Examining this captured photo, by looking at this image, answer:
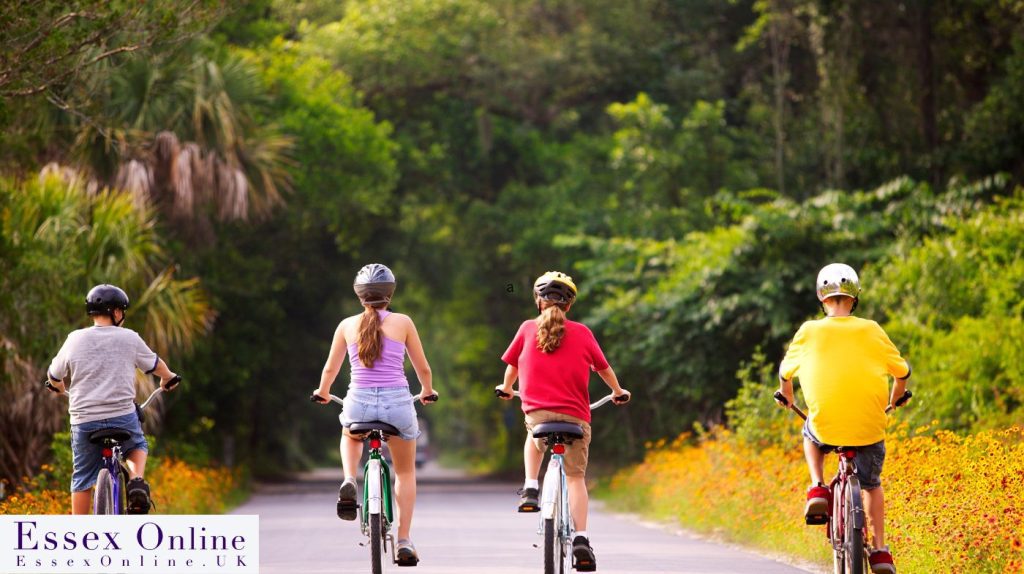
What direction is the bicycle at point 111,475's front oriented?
away from the camera

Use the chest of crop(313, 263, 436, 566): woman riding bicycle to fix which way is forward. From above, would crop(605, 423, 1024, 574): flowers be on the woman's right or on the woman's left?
on the woman's right

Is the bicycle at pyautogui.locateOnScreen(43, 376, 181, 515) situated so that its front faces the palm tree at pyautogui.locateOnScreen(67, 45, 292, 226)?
yes

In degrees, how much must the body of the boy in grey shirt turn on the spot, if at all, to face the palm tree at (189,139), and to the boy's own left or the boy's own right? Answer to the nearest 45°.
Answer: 0° — they already face it

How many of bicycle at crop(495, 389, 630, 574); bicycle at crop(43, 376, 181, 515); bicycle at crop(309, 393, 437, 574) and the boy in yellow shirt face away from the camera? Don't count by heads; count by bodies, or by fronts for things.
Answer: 4

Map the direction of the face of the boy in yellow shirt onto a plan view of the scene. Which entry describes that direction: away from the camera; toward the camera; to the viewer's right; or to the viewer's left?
away from the camera

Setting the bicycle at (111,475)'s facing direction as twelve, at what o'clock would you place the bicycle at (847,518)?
the bicycle at (847,518) is roughly at 4 o'clock from the bicycle at (111,475).

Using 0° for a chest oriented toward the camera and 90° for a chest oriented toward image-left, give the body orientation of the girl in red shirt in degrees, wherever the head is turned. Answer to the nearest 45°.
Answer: approximately 180°

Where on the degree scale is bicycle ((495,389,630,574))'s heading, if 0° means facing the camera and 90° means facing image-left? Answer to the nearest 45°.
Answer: approximately 180°

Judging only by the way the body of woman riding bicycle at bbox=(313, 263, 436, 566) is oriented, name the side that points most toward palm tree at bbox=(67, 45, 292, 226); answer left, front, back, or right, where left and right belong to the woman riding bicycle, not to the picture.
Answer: front

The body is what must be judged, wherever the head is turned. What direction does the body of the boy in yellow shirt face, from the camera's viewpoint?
away from the camera

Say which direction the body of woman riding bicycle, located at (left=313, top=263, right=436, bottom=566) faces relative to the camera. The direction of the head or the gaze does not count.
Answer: away from the camera

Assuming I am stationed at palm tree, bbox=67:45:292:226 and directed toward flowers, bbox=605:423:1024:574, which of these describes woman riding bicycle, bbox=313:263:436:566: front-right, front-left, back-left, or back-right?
front-right

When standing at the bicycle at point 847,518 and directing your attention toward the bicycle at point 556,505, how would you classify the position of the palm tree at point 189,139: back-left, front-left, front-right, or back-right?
front-right

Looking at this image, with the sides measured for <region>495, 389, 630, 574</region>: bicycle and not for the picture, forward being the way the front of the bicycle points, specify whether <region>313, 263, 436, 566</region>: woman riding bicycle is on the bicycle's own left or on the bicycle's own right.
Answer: on the bicycle's own left

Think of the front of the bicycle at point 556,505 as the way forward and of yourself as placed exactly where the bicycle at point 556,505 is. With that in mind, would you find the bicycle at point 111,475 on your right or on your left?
on your left

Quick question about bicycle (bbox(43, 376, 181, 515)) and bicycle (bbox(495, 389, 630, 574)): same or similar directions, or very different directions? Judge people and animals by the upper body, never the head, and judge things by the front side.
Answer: same or similar directions

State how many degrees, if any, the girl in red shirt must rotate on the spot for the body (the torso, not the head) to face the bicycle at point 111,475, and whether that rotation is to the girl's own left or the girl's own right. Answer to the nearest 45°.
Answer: approximately 90° to the girl's own left

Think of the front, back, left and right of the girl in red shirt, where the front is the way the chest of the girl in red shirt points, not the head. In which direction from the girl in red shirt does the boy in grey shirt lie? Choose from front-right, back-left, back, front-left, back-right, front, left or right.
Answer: left

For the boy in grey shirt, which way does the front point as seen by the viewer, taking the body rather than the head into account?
away from the camera
